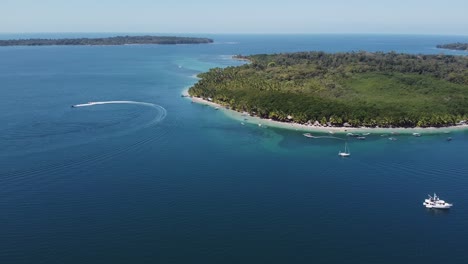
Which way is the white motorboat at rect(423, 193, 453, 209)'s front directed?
to the viewer's right
